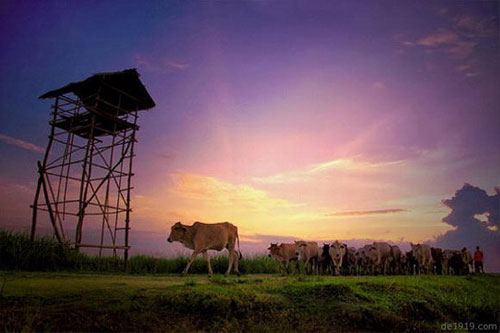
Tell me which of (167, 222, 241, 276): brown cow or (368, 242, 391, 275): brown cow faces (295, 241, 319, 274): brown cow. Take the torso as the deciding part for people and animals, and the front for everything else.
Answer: (368, 242, 391, 275): brown cow

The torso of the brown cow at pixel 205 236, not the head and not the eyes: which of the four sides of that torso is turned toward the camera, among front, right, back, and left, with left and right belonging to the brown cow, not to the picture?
left

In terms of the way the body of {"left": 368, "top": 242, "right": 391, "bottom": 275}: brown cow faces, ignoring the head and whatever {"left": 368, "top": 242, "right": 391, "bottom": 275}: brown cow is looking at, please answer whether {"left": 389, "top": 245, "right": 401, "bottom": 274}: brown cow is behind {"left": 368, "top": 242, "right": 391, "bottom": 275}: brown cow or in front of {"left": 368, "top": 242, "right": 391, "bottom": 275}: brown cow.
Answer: behind

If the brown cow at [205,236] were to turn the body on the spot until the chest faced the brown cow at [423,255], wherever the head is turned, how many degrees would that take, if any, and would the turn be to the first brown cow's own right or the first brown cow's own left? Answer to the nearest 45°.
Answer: approximately 135° to the first brown cow's own right
